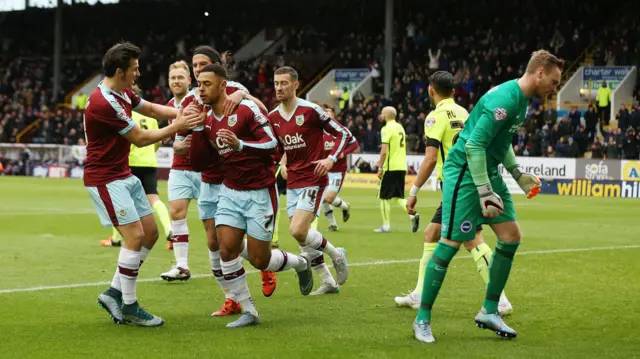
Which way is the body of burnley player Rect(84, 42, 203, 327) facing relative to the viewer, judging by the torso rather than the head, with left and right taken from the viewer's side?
facing to the right of the viewer

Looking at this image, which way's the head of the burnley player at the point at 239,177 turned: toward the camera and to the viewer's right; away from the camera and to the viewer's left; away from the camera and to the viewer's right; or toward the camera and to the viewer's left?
toward the camera and to the viewer's left

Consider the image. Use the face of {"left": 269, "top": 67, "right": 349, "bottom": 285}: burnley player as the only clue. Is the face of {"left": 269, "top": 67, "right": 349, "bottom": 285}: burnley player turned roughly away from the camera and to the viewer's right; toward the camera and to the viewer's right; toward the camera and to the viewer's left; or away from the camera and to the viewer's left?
toward the camera and to the viewer's left

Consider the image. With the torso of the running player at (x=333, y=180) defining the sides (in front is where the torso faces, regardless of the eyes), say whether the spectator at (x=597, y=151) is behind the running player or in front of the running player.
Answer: behind

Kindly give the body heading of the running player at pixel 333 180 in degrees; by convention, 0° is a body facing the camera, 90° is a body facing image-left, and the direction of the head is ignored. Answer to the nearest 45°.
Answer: approximately 45°

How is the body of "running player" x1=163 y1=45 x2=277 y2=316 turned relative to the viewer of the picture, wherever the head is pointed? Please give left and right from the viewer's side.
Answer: facing the viewer and to the left of the viewer

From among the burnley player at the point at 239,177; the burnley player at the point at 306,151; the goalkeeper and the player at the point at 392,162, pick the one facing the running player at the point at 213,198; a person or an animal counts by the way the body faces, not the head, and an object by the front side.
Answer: the burnley player at the point at 306,151

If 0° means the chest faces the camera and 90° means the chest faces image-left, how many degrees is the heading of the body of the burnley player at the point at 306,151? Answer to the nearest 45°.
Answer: approximately 45°

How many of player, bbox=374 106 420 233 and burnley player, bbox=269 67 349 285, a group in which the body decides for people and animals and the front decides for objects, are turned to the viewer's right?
0

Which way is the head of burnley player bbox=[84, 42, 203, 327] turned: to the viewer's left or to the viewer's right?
to the viewer's right

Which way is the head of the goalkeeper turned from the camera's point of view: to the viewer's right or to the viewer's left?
to the viewer's right

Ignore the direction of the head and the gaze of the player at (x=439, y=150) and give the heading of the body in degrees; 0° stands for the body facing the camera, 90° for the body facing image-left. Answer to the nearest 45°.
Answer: approximately 135°
